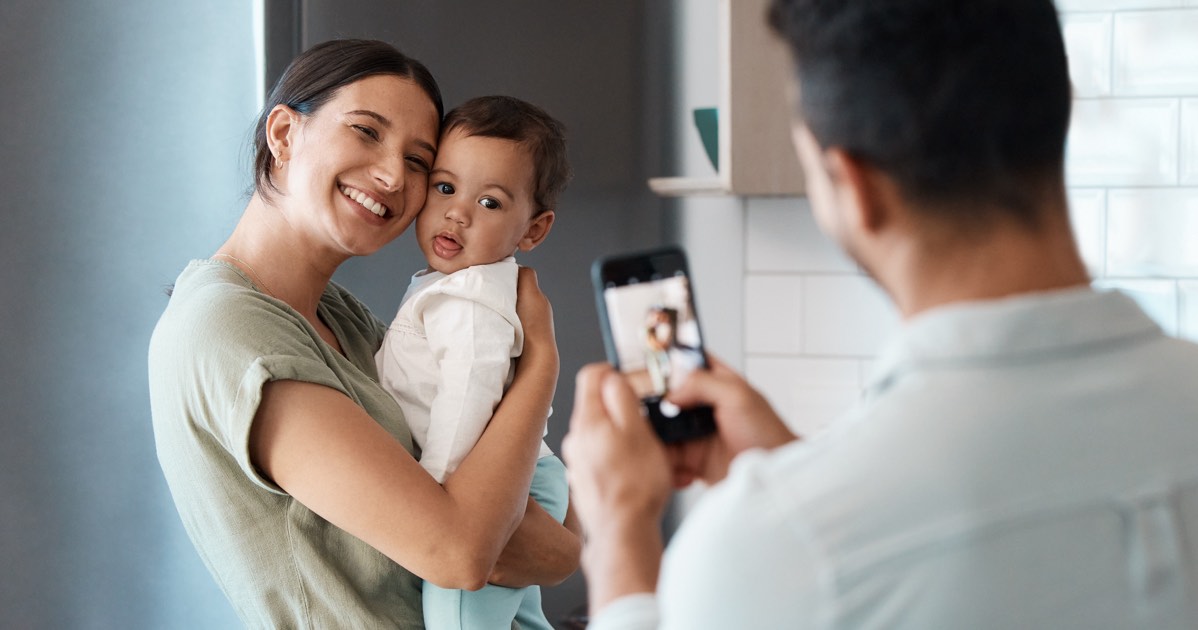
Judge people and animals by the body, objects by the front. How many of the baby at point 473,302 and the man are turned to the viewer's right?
0

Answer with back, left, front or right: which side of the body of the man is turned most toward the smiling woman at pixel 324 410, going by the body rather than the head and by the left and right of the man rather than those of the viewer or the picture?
front

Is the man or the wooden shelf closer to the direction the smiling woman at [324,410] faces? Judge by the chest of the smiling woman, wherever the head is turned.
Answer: the man

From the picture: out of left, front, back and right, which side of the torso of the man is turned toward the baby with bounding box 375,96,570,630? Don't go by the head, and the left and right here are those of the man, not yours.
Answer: front

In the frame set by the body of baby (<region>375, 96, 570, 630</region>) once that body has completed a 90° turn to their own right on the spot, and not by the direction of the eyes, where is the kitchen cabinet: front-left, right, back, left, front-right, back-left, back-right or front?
right

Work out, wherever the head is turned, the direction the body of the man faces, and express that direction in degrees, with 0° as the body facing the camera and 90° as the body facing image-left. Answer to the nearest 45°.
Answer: approximately 135°

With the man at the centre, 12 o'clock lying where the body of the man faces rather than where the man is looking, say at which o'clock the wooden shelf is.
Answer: The wooden shelf is roughly at 1 o'clock from the man.

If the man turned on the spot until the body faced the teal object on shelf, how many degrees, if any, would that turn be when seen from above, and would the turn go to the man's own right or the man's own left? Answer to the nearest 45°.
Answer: approximately 45° to the man's own right

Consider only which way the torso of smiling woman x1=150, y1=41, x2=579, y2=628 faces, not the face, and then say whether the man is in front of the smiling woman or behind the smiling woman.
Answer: in front

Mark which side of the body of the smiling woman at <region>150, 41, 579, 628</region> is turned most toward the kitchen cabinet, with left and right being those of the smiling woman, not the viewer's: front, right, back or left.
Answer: left

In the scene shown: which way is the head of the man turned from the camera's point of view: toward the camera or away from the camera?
away from the camera

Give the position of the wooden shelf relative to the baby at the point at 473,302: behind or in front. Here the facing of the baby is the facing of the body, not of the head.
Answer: behind

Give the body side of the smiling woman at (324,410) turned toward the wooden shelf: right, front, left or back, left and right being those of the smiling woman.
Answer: left
